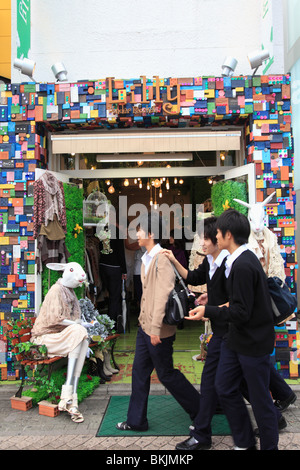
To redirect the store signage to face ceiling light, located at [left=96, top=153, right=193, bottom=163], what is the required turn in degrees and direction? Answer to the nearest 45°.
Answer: approximately 180°

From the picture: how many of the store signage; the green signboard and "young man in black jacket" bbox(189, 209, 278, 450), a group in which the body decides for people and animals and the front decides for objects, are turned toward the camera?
2

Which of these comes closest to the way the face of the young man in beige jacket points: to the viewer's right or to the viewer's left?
to the viewer's left

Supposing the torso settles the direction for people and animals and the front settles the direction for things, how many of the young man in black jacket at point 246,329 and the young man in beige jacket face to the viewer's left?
2

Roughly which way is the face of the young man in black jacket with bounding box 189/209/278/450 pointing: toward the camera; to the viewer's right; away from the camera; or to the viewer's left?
to the viewer's left

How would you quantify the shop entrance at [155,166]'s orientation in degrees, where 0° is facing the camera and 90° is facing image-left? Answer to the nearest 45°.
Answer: approximately 0°

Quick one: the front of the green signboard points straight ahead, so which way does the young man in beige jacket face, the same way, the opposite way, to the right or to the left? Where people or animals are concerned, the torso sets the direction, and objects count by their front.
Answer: to the right

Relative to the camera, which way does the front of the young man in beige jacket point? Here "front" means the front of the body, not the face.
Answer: to the viewer's left

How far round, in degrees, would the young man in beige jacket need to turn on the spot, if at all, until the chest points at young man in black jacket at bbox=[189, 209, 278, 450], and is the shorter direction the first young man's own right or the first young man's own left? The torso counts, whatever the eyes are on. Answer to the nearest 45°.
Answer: approximately 135° to the first young man's own left

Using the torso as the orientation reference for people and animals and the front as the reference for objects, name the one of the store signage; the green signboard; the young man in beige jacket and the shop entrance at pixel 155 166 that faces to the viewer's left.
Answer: the young man in beige jacket

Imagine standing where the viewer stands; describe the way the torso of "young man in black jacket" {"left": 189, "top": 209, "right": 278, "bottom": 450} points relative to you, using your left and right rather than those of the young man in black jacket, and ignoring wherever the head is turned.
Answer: facing to the left of the viewer
